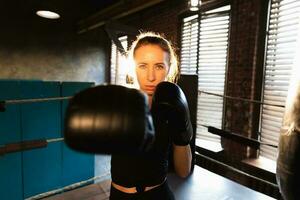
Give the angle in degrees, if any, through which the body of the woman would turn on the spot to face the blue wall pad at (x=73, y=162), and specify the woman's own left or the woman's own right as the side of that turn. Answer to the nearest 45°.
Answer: approximately 135° to the woman's own right

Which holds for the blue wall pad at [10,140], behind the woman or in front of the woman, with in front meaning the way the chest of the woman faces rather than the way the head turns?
behind

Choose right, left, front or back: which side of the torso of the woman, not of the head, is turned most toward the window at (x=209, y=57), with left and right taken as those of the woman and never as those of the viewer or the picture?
back

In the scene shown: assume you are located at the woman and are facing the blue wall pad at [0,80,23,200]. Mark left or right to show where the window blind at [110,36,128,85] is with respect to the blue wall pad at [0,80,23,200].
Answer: right

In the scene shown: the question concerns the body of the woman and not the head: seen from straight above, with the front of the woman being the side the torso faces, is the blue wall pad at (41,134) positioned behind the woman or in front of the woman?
behind

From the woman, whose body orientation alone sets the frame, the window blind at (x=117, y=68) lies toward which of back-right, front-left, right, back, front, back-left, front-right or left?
back

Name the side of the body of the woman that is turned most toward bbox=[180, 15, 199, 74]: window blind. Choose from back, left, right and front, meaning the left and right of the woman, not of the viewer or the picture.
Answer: back

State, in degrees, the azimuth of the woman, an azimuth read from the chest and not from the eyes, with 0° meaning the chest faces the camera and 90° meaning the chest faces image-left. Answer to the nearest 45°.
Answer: approximately 0°
